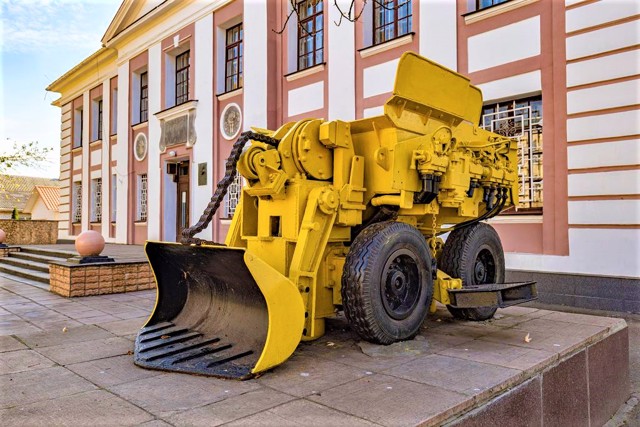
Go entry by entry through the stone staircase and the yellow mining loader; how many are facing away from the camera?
0

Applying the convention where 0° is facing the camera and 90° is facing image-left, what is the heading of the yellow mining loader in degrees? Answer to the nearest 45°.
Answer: approximately 45°

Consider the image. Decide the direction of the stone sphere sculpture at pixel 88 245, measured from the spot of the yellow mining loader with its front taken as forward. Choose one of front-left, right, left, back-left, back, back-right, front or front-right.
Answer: right

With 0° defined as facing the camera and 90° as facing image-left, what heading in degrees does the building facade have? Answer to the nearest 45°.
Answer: approximately 45°

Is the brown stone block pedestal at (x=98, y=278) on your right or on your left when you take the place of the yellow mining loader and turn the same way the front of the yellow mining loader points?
on your right

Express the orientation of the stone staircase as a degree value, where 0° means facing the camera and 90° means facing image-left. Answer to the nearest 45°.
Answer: approximately 45°

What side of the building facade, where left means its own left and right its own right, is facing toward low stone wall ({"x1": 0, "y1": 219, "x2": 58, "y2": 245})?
right

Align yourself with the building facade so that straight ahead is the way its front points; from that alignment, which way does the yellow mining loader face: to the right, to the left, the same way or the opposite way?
the same way

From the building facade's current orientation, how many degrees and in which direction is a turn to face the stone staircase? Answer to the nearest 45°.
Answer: approximately 45° to its right

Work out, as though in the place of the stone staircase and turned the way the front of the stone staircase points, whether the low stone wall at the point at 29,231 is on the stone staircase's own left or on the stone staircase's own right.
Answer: on the stone staircase's own right

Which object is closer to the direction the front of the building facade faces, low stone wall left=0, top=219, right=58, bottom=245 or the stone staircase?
the stone staircase

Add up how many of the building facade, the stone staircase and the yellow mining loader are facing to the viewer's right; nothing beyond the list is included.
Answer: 0

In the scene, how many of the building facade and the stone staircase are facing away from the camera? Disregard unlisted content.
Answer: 0

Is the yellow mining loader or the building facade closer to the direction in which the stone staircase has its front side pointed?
the yellow mining loader

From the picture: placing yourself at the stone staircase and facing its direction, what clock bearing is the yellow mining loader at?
The yellow mining loader is roughly at 10 o'clock from the stone staircase.
